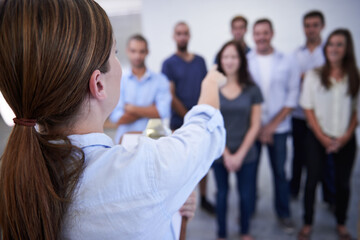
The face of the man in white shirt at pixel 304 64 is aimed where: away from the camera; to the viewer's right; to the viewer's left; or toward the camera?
toward the camera

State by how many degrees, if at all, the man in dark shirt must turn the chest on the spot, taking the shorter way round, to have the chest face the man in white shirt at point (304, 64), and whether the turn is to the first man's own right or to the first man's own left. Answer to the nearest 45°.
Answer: approximately 135° to the first man's own left

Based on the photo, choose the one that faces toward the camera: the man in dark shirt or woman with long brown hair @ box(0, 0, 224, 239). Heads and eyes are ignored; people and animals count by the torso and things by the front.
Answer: the man in dark shirt

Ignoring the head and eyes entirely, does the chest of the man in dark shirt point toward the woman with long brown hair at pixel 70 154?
yes

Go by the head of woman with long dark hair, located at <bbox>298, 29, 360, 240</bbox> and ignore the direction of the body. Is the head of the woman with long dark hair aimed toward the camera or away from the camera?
toward the camera

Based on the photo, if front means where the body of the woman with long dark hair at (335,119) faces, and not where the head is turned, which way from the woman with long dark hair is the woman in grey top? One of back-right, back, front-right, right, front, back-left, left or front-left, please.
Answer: front-right

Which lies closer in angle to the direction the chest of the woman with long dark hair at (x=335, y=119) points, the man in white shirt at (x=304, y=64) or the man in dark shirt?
the man in dark shirt

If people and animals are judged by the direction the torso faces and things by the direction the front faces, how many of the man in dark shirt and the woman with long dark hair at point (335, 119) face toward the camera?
2

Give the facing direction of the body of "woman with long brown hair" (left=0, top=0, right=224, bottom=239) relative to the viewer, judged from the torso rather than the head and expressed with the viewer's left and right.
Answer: facing away from the viewer and to the right of the viewer

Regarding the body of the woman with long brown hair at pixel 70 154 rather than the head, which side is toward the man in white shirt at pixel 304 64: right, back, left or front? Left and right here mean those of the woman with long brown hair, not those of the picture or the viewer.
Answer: front

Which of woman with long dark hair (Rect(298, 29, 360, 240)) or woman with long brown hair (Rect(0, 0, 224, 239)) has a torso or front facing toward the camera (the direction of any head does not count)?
the woman with long dark hair

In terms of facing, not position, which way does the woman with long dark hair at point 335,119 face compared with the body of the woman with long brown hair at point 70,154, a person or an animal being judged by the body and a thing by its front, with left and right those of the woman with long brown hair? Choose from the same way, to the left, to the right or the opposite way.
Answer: the opposite way

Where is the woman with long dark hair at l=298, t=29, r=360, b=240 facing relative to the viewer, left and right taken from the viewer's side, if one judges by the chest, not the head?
facing the viewer
